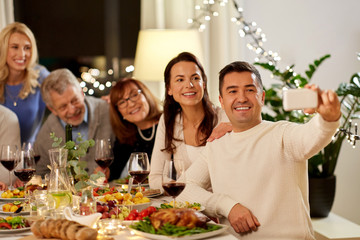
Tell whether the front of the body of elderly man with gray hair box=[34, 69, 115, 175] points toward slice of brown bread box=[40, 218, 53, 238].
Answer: yes

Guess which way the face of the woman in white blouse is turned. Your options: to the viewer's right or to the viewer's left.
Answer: to the viewer's right

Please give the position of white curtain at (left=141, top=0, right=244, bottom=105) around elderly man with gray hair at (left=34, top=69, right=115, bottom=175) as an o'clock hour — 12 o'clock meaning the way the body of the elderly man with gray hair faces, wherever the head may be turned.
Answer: The white curtain is roughly at 8 o'clock from the elderly man with gray hair.

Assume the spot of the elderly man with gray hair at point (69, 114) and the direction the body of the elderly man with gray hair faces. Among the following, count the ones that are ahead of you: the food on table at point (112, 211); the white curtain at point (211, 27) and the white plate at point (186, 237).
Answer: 2

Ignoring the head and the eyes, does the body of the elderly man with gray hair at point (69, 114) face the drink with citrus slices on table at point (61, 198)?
yes

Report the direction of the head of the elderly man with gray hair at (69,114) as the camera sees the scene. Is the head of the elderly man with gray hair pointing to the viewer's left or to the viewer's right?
to the viewer's right

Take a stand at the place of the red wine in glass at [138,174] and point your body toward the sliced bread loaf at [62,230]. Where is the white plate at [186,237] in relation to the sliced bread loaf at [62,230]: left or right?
left

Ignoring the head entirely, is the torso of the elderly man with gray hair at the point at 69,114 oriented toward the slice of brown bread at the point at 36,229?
yes

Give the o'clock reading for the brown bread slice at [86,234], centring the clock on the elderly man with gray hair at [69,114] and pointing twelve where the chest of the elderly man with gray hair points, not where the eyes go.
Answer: The brown bread slice is roughly at 12 o'clock from the elderly man with gray hair.

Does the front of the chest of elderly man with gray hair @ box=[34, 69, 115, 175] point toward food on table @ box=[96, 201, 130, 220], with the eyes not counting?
yes
